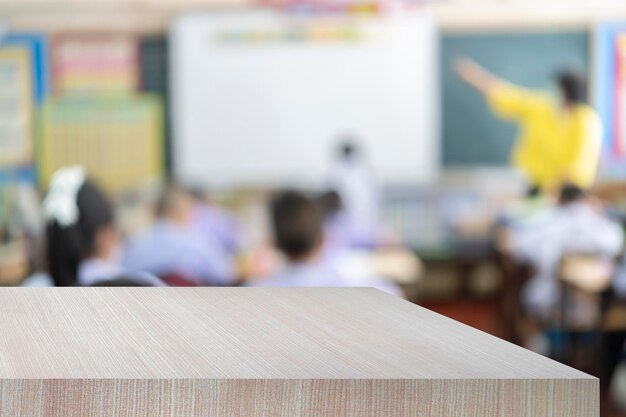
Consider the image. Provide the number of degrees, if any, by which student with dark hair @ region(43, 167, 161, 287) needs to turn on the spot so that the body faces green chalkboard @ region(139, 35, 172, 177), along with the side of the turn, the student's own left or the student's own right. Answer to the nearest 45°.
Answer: approximately 45° to the student's own left

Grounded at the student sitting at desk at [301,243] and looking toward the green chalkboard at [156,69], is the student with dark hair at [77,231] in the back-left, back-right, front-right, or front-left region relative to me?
back-left

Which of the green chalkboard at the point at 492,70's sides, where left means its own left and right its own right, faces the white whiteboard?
right

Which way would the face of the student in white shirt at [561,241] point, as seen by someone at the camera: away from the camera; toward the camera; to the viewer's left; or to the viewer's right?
away from the camera

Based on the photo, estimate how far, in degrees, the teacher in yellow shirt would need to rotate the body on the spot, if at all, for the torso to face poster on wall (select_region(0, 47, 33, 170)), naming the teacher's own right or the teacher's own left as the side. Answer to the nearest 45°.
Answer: approximately 45° to the teacher's own left

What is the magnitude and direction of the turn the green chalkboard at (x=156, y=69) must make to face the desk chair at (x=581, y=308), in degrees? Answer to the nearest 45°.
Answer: approximately 45° to its left

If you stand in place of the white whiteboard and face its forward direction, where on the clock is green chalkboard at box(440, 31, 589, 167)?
The green chalkboard is roughly at 9 o'clock from the white whiteboard.

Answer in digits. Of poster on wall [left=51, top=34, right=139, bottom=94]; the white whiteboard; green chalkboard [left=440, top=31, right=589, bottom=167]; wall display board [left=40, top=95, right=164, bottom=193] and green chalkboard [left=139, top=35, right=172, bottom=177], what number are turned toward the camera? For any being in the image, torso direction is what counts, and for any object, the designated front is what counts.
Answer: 5

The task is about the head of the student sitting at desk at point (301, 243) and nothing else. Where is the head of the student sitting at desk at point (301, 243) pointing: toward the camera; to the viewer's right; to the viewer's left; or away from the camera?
away from the camera

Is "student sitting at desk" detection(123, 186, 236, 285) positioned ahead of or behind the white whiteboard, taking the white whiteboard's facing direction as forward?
ahead

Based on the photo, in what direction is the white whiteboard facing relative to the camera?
toward the camera

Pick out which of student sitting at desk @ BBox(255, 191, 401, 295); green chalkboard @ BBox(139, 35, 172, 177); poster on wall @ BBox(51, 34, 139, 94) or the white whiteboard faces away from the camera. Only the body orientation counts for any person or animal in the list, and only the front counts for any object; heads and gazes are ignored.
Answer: the student sitting at desk

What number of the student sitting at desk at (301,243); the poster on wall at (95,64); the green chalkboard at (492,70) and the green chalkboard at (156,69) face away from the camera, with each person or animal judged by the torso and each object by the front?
1

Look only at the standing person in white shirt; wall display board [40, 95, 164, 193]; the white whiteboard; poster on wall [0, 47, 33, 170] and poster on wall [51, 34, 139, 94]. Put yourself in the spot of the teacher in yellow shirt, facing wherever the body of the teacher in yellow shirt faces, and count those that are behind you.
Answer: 0

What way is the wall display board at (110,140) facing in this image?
toward the camera

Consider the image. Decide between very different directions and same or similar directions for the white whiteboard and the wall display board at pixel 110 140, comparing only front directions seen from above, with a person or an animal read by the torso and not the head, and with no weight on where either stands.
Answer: same or similar directions

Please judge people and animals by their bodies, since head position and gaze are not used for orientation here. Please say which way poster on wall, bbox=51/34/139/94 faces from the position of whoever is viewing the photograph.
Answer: facing the viewer

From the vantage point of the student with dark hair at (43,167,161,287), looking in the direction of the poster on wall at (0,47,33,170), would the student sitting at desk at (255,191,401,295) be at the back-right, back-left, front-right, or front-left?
front-right

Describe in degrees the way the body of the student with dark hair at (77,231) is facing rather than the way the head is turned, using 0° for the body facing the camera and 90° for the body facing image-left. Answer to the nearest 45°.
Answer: approximately 225°

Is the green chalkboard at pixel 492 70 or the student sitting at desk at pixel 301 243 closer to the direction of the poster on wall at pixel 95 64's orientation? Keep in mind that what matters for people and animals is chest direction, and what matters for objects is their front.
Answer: the student sitting at desk
